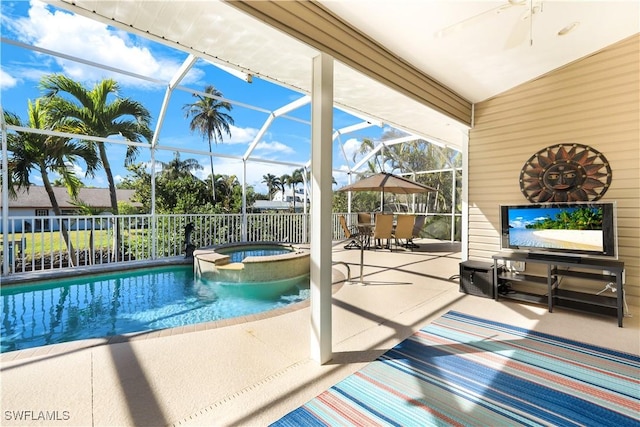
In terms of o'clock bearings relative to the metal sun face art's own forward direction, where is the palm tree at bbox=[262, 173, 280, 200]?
The palm tree is roughly at 4 o'clock from the metal sun face art.

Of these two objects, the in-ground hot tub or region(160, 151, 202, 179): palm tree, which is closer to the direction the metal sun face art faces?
the in-ground hot tub

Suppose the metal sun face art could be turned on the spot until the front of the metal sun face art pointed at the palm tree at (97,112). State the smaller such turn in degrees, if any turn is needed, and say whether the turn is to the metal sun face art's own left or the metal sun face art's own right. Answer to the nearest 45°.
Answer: approximately 90° to the metal sun face art's own right

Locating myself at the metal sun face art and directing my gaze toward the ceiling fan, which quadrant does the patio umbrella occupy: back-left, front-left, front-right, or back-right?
back-right

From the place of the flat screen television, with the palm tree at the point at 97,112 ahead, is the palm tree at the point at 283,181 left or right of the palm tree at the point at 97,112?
right

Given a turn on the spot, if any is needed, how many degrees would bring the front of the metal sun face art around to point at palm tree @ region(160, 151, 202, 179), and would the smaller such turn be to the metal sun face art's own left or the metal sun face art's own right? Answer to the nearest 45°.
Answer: approximately 90° to the metal sun face art's own right

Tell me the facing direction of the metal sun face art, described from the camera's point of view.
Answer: facing the viewer

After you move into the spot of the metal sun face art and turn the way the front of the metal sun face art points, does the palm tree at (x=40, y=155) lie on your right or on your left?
on your right
